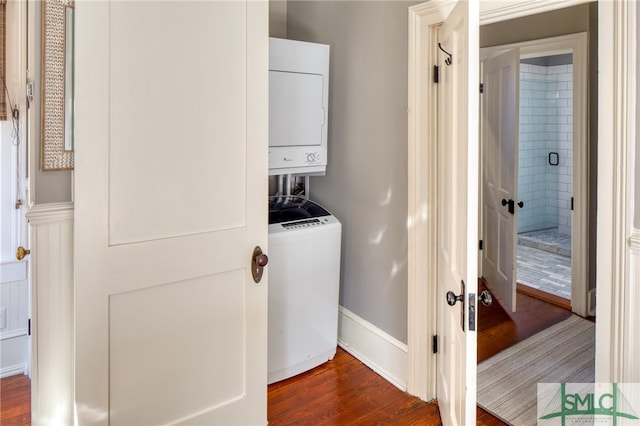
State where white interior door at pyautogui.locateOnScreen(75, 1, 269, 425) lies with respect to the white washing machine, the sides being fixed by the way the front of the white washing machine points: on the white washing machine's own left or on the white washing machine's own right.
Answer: on the white washing machine's own right

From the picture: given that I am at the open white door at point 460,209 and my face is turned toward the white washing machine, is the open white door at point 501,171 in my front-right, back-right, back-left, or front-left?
front-right

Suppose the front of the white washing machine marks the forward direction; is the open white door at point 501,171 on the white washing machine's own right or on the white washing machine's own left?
on the white washing machine's own left

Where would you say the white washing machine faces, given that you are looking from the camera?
facing the viewer and to the right of the viewer

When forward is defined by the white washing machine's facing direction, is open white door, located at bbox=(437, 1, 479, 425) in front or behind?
in front
